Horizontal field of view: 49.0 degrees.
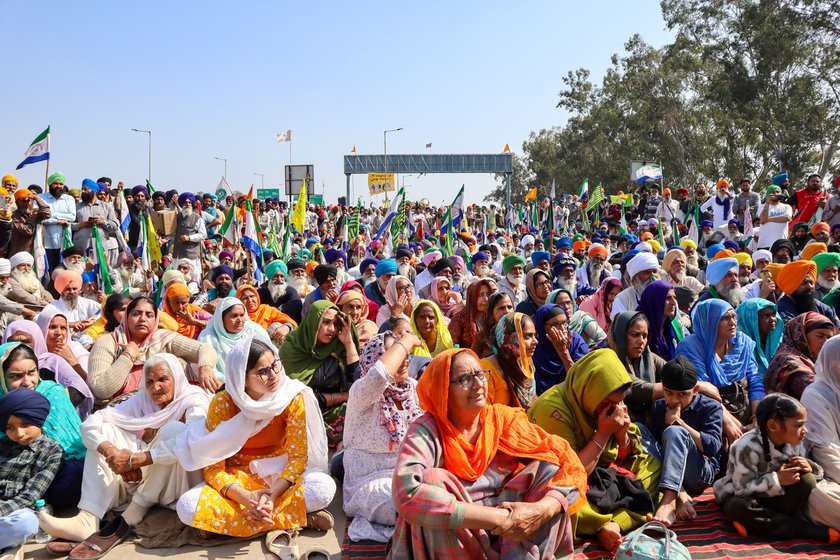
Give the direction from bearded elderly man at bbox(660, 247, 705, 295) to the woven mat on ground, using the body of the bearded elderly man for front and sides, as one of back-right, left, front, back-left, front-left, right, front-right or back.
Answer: front-right

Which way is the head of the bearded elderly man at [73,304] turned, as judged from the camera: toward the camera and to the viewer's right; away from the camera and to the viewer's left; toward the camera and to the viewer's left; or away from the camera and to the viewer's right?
toward the camera and to the viewer's right

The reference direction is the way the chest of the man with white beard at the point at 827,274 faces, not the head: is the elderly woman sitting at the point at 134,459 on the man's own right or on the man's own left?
on the man's own right

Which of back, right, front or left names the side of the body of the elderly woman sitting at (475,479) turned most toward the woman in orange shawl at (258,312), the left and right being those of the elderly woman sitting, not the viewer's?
back

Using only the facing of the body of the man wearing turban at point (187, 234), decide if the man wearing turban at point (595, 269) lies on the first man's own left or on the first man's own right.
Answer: on the first man's own left

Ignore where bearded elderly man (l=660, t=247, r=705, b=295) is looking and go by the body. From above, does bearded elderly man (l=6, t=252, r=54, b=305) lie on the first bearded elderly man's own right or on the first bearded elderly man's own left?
on the first bearded elderly man's own right

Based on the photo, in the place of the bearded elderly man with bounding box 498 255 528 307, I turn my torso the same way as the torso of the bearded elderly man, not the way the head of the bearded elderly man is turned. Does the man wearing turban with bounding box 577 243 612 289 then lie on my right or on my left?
on my left

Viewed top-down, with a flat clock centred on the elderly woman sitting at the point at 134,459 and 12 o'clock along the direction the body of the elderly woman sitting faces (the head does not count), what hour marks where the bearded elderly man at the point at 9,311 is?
The bearded elderly man is roughly at 4 o'clock from the elderly woman sitting.

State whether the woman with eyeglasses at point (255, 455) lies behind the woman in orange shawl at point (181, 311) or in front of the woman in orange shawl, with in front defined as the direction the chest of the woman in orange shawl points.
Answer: in front

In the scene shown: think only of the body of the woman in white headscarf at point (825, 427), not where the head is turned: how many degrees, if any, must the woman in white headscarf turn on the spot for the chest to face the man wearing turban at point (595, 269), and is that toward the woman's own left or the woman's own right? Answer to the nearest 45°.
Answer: approximately 180°

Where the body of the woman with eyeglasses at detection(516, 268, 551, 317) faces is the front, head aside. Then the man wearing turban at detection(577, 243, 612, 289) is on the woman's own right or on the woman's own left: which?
on the woman's own left
